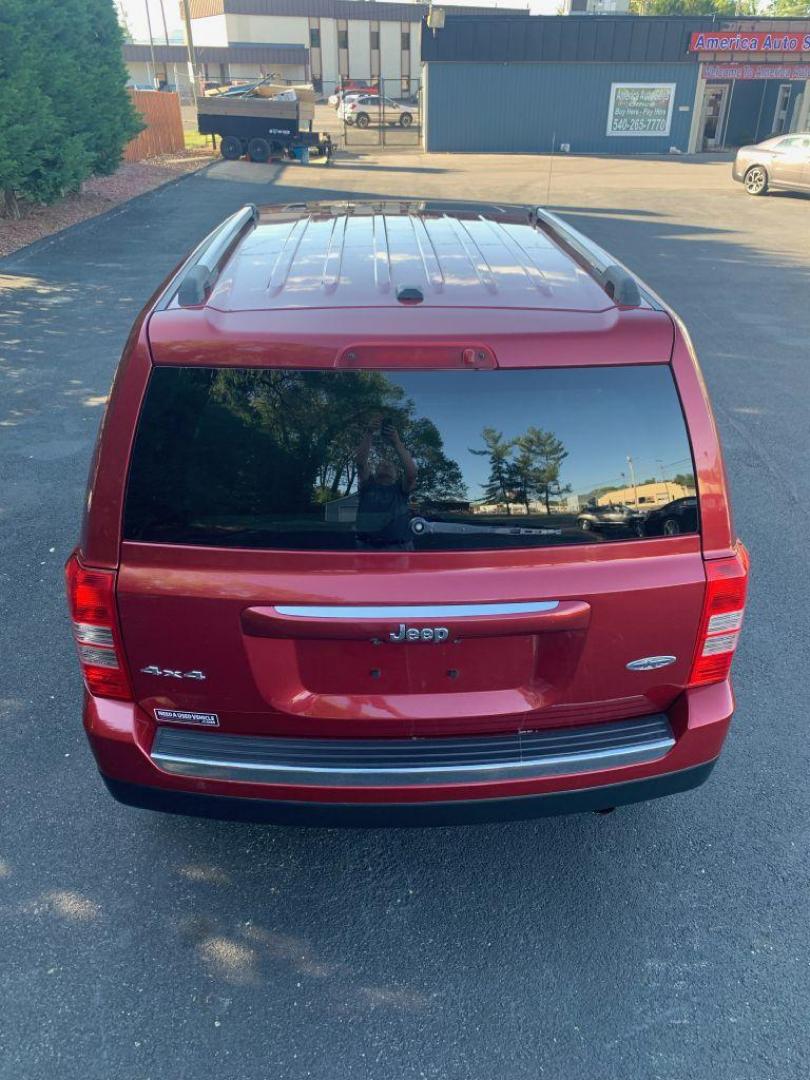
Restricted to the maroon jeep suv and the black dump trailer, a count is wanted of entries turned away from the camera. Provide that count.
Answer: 1

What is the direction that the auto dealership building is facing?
toward the camera

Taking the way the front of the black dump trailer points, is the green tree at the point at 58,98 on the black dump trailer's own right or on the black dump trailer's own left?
on the black dump trailer's own right

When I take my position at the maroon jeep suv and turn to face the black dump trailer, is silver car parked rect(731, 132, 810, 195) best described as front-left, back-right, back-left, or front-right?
front-right

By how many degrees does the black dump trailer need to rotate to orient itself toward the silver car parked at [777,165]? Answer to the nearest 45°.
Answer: approximately 45° to its right

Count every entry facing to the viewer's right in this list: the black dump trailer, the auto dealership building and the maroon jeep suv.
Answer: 1

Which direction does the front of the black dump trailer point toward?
to the viewer's right

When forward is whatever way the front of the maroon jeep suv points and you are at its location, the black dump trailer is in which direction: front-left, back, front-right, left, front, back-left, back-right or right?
front

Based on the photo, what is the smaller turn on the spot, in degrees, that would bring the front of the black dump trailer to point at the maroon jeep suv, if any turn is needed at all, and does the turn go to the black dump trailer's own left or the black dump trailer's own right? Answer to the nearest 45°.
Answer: approximately 90° to the black dump trailer's own right

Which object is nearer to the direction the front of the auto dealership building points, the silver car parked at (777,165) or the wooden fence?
the silver car parked

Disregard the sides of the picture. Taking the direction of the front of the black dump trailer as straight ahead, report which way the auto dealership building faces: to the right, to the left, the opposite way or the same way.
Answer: to the right

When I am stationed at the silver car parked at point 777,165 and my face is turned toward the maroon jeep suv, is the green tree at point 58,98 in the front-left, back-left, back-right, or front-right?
front-right

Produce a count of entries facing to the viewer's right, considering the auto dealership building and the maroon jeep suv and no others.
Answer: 0

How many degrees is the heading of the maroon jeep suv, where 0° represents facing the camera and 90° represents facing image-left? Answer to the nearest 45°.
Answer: approximately 180°

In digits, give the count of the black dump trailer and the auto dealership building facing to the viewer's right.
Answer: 1

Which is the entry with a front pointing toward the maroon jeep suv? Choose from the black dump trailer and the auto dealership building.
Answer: the auto dealership building
